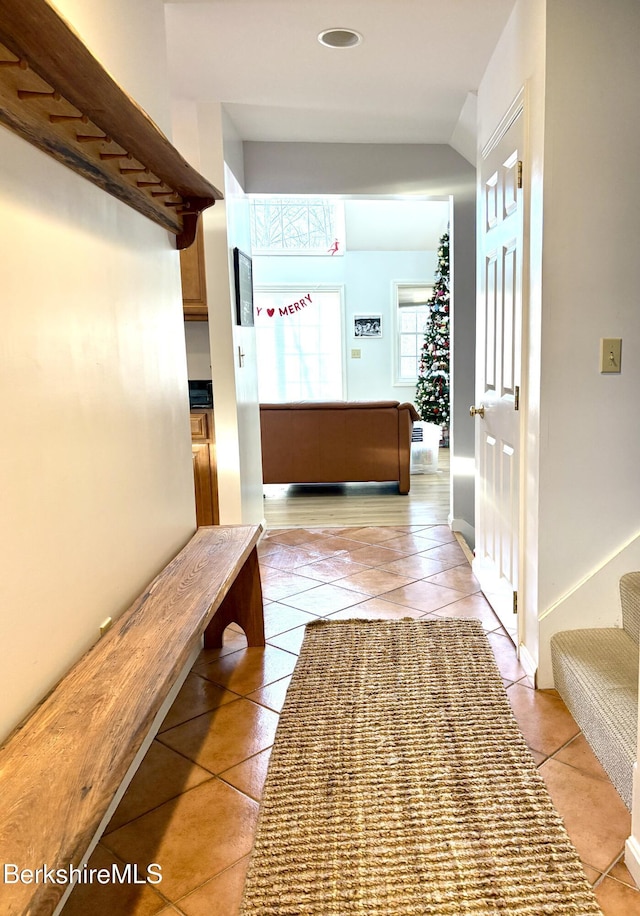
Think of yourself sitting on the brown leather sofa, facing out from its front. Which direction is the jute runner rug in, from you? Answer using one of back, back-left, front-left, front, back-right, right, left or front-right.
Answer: back

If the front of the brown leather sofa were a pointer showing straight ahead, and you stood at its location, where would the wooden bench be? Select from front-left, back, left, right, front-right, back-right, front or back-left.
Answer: back

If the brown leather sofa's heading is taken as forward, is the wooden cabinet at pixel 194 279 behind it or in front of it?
behind

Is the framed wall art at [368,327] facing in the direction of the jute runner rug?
yes

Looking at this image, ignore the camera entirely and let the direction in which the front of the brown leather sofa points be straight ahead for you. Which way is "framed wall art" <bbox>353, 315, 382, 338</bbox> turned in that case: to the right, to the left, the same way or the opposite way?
the opposite way

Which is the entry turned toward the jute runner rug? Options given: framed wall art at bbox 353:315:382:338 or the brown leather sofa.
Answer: the framed wall art

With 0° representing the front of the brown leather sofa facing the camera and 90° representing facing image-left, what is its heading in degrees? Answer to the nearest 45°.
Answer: approximately 180°
